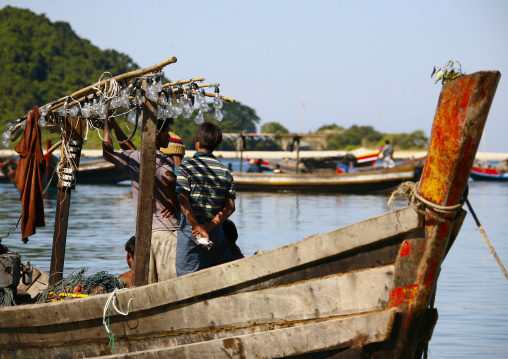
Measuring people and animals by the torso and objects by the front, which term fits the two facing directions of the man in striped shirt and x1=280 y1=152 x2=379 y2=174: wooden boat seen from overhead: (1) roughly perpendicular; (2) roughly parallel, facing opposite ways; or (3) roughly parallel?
roughly perpendicular

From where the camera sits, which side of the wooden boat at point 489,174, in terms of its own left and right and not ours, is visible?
left

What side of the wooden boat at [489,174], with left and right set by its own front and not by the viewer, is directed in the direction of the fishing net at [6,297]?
left

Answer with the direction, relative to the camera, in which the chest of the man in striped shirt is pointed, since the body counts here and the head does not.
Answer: away from the camera
